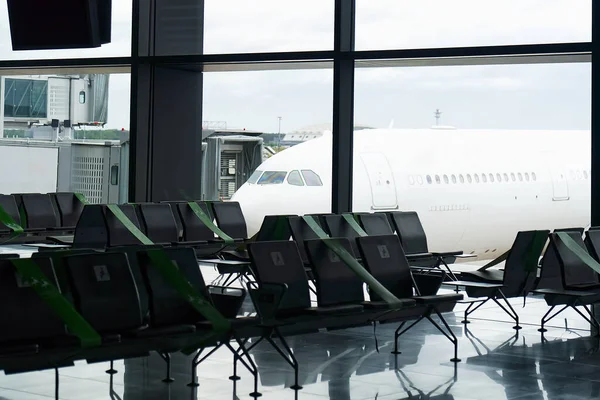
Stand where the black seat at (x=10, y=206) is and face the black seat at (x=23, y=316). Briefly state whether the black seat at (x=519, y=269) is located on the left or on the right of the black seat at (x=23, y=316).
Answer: left

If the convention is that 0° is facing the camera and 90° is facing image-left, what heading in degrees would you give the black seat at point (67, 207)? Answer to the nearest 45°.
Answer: approximately 315°

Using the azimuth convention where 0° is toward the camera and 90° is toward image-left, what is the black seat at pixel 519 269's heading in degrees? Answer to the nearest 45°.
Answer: approximately 135°
